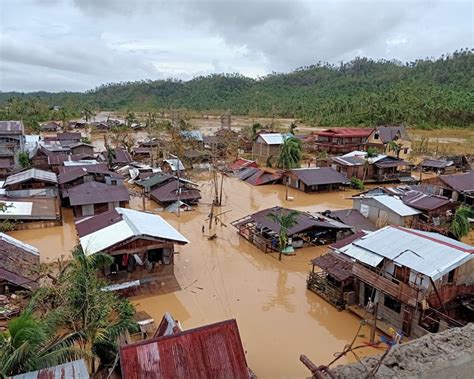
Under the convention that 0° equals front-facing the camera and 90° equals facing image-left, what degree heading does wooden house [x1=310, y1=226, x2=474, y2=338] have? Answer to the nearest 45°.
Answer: approximately 45°

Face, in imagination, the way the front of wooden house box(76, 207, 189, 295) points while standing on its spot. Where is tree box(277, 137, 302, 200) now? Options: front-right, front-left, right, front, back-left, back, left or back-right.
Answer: back-left

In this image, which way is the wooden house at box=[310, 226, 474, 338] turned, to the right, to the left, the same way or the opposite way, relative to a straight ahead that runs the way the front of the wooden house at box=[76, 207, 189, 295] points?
to the right

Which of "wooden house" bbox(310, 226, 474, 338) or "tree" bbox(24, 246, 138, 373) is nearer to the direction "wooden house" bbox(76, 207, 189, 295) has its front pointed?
the tree

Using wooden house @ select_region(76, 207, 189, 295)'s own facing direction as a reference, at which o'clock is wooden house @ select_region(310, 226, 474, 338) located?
wooden house @ select_region(310, 226, 474, 338) is roughly at 10 o'clock from wooden house @ select_region(76, 207, 189, 295).

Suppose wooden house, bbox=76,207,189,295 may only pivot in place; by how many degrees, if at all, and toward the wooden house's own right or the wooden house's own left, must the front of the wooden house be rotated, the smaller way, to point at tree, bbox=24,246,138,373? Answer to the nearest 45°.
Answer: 0° — it already faces it

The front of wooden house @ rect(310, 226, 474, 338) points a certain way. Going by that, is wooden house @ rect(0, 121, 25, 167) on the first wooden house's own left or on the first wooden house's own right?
on the first wooden house's own right

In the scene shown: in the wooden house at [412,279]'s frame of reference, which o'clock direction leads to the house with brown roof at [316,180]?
The house with brown roof is roughly at 4 o'clock from the wooden house.

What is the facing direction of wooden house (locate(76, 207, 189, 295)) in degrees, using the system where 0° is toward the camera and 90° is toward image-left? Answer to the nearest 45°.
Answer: approximately 0°

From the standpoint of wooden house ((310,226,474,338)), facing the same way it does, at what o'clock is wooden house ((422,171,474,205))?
wooden house ((422,171,474,205)) is roughly at 5 o'clock from wooden house ((310,226,474,338)).

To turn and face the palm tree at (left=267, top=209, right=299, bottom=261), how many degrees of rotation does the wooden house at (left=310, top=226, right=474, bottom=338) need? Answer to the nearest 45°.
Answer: approximately 90° to its right

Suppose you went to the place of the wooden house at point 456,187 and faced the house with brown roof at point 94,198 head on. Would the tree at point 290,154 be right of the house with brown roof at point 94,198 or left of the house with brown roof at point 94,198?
right

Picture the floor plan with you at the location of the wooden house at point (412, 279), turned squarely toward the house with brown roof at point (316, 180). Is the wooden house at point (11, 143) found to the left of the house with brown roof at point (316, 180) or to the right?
left

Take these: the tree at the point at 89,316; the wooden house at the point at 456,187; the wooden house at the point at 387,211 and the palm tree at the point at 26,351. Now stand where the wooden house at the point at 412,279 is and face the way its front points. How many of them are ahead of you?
2

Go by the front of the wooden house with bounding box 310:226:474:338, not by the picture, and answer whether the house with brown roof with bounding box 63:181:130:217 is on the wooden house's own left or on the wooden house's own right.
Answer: on the wooden house's own right

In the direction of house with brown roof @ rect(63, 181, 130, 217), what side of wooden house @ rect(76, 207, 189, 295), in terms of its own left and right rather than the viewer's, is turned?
back

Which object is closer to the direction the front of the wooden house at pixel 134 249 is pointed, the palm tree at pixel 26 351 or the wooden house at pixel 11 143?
the palm tree

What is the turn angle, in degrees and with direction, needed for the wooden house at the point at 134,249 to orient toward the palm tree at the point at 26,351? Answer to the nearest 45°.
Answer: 0° — it already faces it
